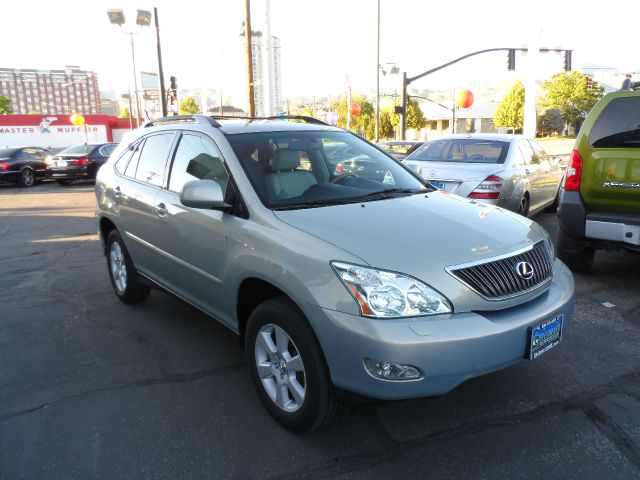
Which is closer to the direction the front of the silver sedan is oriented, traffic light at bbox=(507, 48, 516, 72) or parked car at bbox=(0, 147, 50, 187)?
the traffic light

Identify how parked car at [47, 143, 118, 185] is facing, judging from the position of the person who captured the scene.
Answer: facing away from the viewer and to the right of the viewer

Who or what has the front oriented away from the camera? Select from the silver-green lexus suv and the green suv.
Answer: the green suv

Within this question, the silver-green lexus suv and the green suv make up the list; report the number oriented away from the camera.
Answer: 1

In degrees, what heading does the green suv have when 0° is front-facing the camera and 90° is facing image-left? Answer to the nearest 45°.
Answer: approximately 180°

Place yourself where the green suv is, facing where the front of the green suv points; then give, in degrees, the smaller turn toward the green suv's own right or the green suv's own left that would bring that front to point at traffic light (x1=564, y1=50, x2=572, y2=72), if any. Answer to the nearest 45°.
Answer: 0° — it already faces it

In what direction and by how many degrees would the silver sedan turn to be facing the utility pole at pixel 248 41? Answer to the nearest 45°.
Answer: approximately 90° to its left

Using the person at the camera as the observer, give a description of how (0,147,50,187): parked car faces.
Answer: facing away from the viewer and to the right of the viewer

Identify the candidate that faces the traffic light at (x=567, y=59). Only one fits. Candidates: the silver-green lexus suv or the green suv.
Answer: the green suv

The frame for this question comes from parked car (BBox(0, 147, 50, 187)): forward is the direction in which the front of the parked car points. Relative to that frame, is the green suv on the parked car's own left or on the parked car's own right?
on the parked car's own right

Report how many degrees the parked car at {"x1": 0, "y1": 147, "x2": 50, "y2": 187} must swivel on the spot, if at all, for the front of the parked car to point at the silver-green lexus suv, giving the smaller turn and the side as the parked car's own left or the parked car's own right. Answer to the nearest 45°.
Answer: approximately 135° to the parked car's own right

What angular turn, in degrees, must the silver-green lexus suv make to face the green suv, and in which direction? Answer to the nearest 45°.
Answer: approximately 90° to its left

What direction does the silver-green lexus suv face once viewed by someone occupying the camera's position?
facing the viewer and to the right of the viewer

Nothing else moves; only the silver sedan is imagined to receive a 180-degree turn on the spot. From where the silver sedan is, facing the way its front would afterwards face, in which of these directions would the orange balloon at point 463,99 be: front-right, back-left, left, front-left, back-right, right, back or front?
back-right

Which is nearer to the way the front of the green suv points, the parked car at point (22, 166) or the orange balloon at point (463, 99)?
the orange balloon
